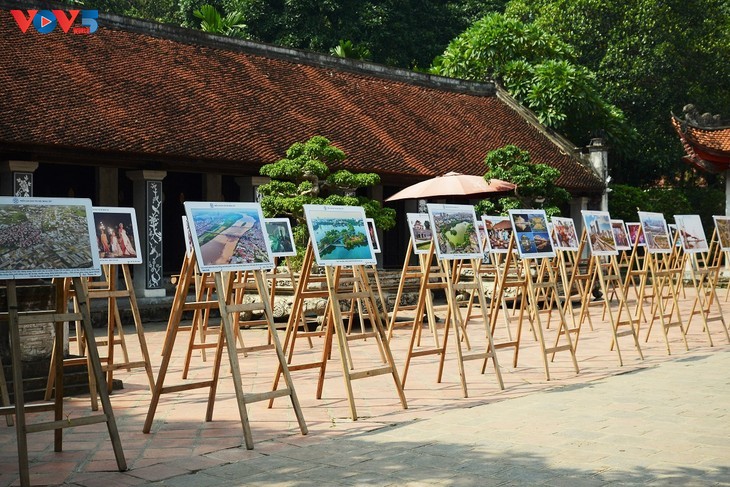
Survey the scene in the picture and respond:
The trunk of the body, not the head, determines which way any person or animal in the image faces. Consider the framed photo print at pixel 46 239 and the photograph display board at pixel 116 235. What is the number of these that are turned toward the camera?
2

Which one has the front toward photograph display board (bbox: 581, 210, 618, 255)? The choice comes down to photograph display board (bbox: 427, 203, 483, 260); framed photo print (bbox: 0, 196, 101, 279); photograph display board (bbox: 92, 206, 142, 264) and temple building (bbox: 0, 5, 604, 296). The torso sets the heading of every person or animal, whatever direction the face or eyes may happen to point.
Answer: the temple building

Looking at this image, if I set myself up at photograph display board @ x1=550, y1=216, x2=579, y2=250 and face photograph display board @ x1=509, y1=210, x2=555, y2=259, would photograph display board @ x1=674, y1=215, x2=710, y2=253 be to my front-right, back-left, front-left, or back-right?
back-left

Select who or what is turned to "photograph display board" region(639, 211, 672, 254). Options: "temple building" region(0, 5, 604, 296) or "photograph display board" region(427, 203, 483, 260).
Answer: the temple building

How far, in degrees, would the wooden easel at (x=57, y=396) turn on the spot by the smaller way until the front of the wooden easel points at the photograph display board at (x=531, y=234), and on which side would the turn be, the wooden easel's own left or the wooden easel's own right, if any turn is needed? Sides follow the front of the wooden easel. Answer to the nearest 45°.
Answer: approximately 90° to the wooden easel's own left

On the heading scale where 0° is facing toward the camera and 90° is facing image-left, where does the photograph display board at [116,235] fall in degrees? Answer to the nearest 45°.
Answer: approximately 0°

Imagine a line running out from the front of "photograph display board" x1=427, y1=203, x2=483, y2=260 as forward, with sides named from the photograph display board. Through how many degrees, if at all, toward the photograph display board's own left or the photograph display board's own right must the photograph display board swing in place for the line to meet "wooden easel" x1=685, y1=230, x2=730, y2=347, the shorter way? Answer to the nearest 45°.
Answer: approximately 90° to the photograph display board's own left

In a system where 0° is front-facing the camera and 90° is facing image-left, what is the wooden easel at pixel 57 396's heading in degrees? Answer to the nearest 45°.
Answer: approximately 315°

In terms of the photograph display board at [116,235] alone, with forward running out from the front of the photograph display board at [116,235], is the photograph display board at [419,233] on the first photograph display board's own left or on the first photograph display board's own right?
on the first photograph display board's own left

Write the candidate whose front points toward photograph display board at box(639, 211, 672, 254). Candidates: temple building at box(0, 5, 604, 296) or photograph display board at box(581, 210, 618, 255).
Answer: the temple building

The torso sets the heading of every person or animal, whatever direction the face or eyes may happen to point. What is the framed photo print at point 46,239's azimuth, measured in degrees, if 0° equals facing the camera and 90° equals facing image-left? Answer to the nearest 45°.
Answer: approximately 0°
